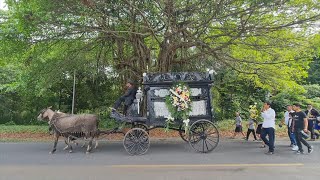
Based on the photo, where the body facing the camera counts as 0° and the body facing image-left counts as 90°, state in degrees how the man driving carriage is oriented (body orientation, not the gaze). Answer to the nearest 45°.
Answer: approximately 90°

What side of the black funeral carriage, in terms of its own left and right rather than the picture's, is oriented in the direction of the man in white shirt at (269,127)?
back

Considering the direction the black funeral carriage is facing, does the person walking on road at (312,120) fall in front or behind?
behind

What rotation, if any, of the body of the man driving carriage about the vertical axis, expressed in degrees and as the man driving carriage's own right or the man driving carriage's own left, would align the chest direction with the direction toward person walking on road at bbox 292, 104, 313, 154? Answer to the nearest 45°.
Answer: approximately 180°

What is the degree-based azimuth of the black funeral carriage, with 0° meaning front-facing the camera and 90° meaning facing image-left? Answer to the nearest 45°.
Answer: approximately 90°

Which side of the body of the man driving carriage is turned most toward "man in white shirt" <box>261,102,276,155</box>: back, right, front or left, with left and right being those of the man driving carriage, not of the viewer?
back
